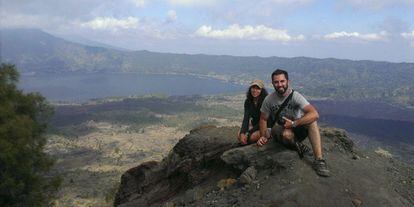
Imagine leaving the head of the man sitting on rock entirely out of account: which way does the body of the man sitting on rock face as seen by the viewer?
toward the camera

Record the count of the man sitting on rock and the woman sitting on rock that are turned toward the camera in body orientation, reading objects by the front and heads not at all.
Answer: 2

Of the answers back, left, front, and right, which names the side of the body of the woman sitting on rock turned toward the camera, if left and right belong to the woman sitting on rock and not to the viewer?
front

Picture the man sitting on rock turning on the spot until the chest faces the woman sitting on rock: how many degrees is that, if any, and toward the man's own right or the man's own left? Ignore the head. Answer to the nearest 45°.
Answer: approximately 135° to the man's own right
